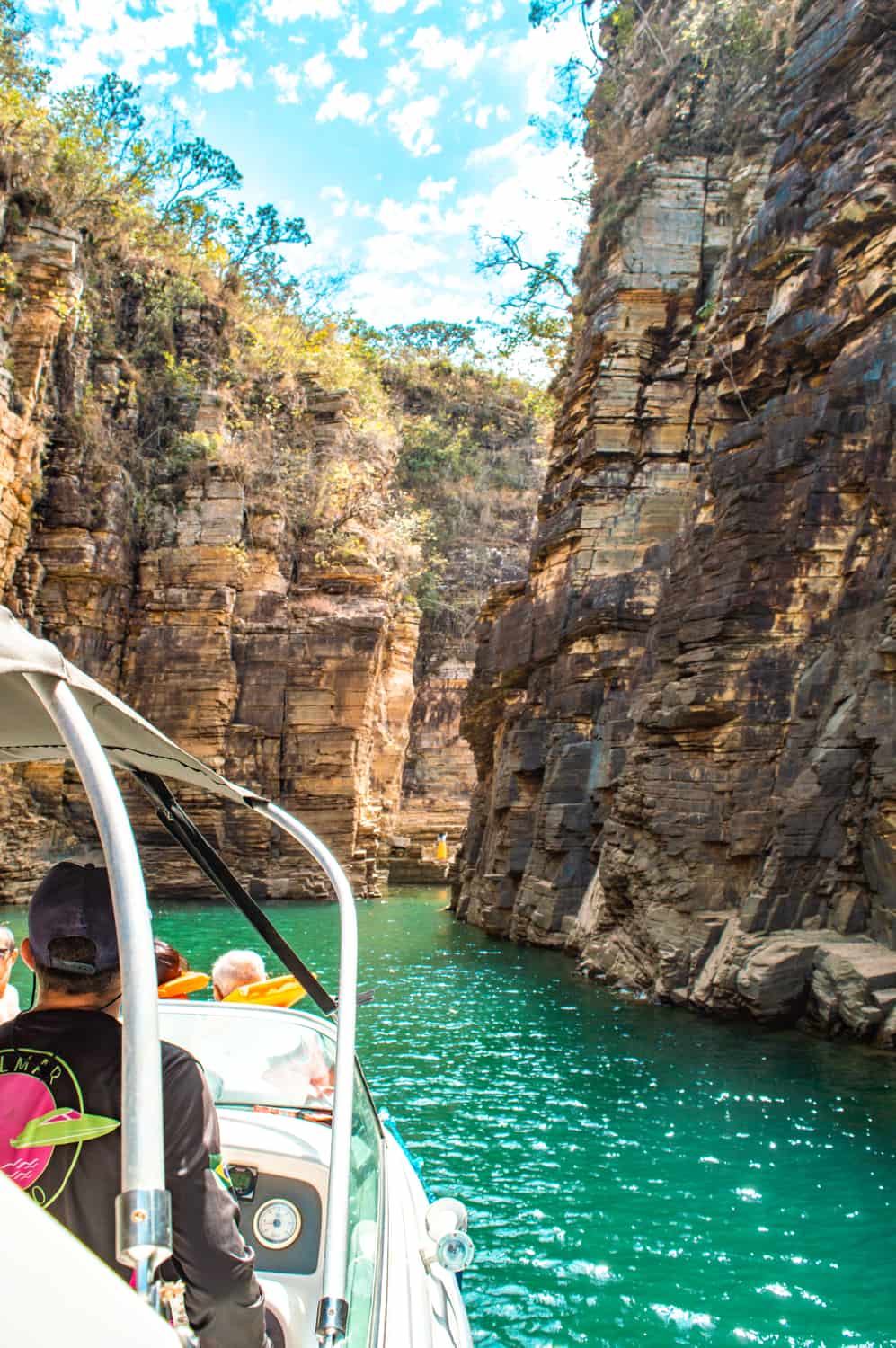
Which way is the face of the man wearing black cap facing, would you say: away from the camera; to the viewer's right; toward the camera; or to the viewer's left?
away from the camera

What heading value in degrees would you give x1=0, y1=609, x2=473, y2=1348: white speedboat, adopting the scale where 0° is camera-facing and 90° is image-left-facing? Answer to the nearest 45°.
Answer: approximately 180°

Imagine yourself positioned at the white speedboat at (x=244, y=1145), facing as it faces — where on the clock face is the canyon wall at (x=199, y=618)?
The canyon wall is roughly at 12 o'clock from the white speedboat.

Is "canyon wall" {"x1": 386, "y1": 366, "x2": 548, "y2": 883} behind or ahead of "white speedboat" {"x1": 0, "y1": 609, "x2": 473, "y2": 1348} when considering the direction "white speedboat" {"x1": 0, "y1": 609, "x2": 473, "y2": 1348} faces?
ahead
